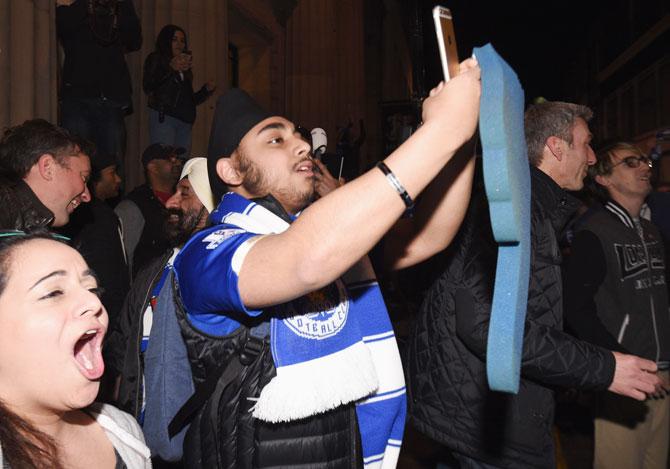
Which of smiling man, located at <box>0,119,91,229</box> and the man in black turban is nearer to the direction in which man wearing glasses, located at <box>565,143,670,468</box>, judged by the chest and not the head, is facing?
the man in black turban

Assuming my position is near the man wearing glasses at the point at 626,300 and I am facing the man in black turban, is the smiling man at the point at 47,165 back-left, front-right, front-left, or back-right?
front-right

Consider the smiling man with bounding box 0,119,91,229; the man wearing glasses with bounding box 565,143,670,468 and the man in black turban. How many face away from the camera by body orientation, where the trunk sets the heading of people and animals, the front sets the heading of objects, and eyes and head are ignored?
0

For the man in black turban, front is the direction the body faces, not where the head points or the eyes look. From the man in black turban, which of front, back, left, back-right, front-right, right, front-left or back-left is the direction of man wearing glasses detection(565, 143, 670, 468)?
left

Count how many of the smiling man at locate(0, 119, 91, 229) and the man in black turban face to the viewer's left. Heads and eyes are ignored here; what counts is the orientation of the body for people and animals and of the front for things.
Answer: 0

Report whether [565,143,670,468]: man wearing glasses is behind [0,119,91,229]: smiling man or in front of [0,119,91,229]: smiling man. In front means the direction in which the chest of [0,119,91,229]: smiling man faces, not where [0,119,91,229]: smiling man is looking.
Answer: in front

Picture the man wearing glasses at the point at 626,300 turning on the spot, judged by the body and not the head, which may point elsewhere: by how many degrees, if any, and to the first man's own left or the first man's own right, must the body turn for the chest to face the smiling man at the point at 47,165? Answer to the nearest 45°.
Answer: approximately 90° to the first man's own right

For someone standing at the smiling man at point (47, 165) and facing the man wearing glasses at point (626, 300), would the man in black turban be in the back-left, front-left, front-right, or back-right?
front-right

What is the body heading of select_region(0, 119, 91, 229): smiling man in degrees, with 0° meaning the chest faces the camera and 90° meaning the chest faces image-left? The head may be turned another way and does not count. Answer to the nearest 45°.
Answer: approximately 270°

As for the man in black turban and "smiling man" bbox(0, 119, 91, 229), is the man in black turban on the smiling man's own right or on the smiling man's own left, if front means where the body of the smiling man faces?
on the smiling man's own right

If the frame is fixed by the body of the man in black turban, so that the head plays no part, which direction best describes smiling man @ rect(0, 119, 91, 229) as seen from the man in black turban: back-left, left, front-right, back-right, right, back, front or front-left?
back

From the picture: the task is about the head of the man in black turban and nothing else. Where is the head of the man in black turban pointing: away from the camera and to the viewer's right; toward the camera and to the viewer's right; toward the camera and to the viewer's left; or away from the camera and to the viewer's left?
toward the camera and to the viewer's right

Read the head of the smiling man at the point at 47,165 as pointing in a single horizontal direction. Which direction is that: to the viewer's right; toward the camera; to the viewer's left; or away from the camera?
to the viewer's right
